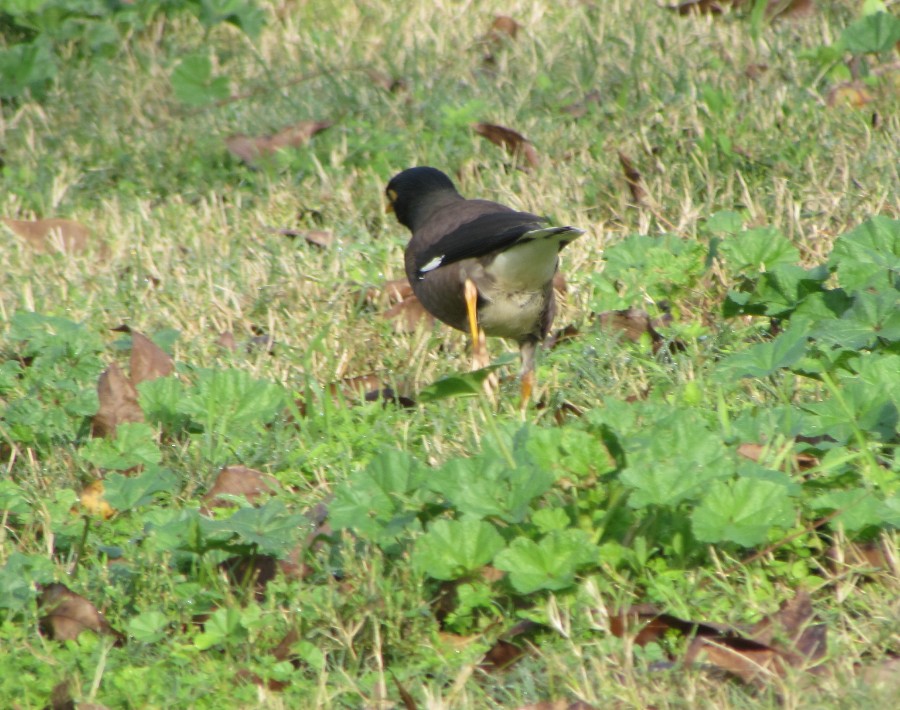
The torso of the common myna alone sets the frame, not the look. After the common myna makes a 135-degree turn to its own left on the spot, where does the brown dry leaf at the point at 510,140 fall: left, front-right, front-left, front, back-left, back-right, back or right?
back

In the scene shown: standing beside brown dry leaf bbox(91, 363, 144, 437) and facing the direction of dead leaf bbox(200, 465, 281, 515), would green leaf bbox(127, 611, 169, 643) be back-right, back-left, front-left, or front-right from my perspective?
front-right

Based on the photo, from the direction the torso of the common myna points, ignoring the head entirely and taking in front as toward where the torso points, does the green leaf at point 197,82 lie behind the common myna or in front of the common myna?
in front

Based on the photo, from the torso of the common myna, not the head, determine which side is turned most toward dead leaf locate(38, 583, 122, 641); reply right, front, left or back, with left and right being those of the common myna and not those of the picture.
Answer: left

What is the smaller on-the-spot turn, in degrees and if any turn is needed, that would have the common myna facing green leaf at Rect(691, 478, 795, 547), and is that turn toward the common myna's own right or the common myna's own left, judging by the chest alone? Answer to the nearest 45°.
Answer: approximately 135° to the common myna's own left

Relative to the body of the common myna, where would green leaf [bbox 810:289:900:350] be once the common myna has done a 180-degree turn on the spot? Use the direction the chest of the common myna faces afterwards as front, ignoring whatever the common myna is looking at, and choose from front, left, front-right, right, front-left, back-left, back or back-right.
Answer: front

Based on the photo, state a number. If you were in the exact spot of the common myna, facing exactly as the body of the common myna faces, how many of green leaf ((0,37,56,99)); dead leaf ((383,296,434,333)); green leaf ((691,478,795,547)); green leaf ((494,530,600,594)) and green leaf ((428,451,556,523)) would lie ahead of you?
2

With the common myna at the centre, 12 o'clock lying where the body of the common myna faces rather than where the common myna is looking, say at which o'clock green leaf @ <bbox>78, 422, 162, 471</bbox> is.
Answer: The green leaf is roughly at 9 o'clock from the common myna.

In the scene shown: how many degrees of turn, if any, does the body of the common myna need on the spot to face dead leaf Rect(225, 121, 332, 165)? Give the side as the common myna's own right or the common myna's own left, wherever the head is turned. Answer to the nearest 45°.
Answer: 0° — it already faces it

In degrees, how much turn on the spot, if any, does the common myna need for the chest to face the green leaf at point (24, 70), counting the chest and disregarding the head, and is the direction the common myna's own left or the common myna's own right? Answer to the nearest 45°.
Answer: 0° — it already faces it

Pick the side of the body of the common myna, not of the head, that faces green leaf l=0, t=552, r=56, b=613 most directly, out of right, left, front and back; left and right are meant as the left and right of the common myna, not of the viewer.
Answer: left

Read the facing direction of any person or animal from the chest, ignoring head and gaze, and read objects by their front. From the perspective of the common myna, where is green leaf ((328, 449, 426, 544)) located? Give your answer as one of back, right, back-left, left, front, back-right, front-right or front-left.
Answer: back-left

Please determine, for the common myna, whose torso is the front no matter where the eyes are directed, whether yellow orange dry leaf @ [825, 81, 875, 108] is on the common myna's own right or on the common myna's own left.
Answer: on the common myna's own right

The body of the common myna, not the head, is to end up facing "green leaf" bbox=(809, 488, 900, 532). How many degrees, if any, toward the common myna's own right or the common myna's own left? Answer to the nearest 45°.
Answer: approximately 180°

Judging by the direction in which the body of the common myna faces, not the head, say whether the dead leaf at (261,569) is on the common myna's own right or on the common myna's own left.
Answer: on the common myna's own left

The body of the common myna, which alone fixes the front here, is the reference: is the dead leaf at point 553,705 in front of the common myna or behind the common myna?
behind

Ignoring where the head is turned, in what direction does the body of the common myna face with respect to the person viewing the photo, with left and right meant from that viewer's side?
facing away from the viewer and to the left of the viewer

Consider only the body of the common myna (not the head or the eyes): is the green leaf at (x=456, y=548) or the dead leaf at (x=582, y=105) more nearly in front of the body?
the dead leaf

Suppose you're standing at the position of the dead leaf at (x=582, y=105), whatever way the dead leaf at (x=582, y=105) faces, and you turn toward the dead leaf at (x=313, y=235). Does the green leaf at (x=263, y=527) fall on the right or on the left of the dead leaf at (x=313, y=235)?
left

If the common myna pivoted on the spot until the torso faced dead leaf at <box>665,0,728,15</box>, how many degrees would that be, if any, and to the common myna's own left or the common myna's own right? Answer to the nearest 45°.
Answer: approximately 45° to the common myna's own right

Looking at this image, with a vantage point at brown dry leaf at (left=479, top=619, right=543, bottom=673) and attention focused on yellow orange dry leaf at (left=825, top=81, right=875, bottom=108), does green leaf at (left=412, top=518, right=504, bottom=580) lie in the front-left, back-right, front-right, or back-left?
front-left

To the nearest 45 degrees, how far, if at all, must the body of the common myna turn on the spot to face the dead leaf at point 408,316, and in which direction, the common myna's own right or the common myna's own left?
0° — it already faces it

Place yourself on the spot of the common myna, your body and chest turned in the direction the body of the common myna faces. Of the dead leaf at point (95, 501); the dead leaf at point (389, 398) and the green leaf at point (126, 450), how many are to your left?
3
